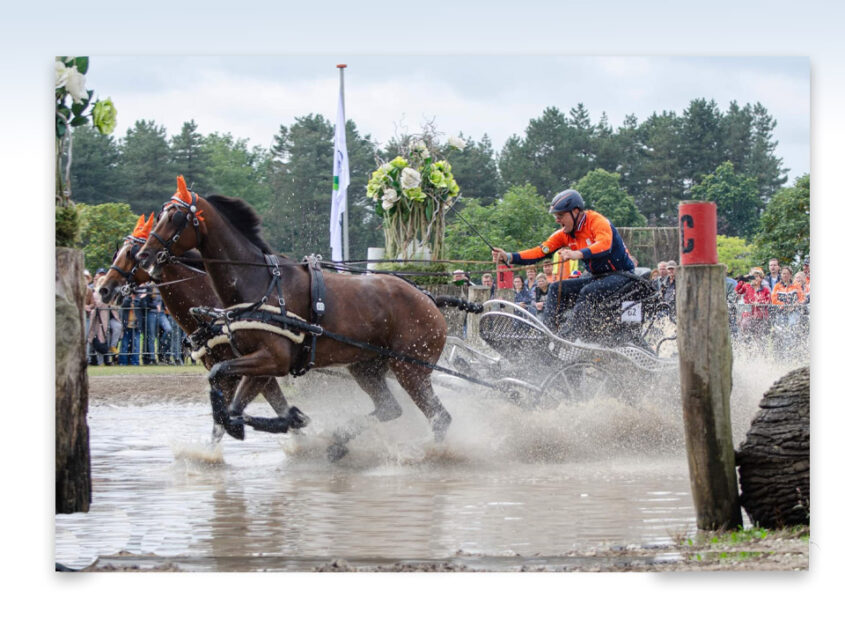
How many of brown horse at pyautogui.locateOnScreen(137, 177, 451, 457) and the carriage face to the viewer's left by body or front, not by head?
2

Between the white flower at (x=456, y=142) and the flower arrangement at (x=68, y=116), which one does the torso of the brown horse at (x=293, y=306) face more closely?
the flower arrangement

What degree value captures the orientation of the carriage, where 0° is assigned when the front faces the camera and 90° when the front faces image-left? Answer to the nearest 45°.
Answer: approximately 90°

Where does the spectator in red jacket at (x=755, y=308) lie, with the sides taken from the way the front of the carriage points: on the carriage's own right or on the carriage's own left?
on the carriage's own right

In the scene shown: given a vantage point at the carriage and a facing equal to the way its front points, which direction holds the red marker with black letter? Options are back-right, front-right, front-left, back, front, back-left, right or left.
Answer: left

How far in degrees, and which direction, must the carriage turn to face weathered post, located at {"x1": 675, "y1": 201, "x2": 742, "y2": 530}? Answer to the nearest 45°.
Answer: approximately 90° to its left

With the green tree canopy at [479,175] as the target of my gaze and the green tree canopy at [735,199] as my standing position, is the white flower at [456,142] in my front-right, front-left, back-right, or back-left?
front-left

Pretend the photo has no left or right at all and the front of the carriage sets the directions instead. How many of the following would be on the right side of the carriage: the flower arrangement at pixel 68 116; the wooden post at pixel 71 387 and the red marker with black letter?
0

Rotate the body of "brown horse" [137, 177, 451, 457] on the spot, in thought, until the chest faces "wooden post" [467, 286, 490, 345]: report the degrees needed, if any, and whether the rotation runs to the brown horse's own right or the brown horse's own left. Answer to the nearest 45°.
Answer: approximately 135° to the brown horse's own right

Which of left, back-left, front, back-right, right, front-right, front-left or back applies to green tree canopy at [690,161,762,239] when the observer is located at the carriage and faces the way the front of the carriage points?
back-right

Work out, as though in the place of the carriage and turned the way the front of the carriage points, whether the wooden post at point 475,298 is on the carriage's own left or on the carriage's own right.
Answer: on the carriage's own right

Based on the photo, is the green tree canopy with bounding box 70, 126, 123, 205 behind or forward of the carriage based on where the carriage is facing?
forward

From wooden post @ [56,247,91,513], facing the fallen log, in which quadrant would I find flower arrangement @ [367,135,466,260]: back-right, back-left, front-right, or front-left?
front-left

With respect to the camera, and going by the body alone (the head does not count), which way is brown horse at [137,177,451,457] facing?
to the viewer's left

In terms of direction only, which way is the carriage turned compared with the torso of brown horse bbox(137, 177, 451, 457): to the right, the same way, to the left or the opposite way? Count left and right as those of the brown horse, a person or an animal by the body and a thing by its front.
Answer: the same way

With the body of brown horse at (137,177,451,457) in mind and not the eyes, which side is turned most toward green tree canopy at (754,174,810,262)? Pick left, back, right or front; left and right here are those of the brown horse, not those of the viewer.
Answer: right
